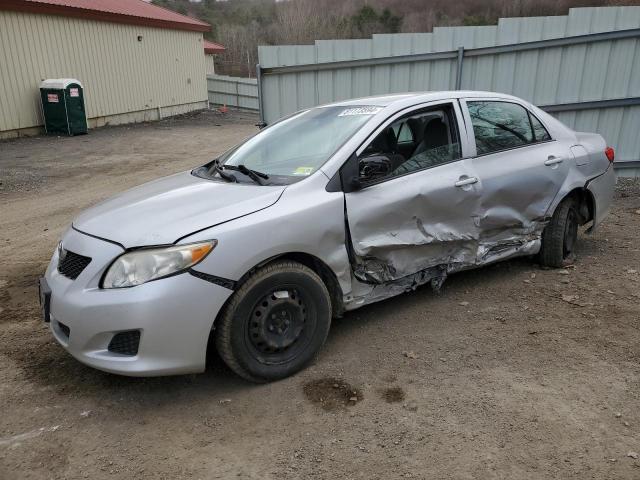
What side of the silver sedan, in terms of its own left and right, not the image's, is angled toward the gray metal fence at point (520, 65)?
back

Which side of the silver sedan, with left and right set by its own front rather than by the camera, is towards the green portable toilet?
right

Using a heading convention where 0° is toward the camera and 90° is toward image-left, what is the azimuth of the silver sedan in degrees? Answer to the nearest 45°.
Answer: approximately 45°

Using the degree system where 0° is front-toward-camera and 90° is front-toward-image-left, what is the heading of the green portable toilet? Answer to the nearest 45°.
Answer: approximately 315°
